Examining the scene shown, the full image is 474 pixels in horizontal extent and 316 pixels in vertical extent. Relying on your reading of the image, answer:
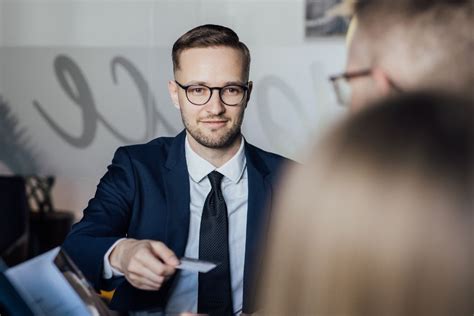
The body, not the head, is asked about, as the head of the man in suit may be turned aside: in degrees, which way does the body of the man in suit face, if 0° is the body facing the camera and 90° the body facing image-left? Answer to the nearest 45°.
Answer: approximately 0°
